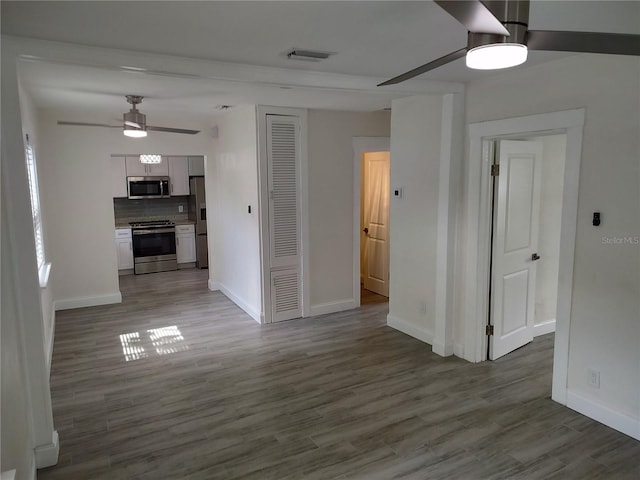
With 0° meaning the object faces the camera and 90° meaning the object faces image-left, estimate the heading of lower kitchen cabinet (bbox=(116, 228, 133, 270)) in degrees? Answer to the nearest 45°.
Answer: approximately 0°

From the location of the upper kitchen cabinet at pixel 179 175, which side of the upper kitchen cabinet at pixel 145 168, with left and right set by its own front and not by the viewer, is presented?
left

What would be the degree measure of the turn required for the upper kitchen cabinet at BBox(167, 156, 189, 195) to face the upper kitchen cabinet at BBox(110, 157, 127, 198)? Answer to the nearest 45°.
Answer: approximately 90° to its right

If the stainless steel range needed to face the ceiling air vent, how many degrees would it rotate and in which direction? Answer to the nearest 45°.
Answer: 0° — it already faces it
